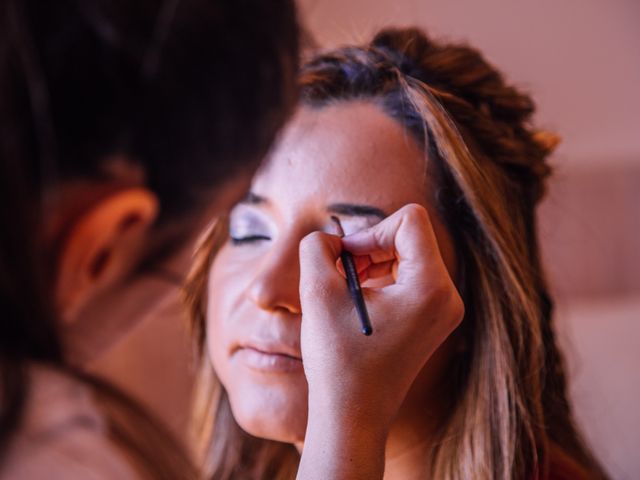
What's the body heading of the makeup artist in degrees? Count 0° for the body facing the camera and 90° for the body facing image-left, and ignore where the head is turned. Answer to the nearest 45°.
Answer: approximately 225°

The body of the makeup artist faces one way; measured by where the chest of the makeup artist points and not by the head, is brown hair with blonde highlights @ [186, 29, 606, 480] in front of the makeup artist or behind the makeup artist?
in front

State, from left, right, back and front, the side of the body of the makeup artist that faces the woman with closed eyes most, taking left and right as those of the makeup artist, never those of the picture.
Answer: front

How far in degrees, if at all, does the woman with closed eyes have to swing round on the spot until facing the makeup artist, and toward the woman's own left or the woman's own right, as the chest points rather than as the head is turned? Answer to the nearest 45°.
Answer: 0° — they already face them

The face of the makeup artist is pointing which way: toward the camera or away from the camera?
away from the camera

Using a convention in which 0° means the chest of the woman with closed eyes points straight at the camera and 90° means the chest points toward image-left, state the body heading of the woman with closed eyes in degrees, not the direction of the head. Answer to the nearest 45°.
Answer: approximately 45°
